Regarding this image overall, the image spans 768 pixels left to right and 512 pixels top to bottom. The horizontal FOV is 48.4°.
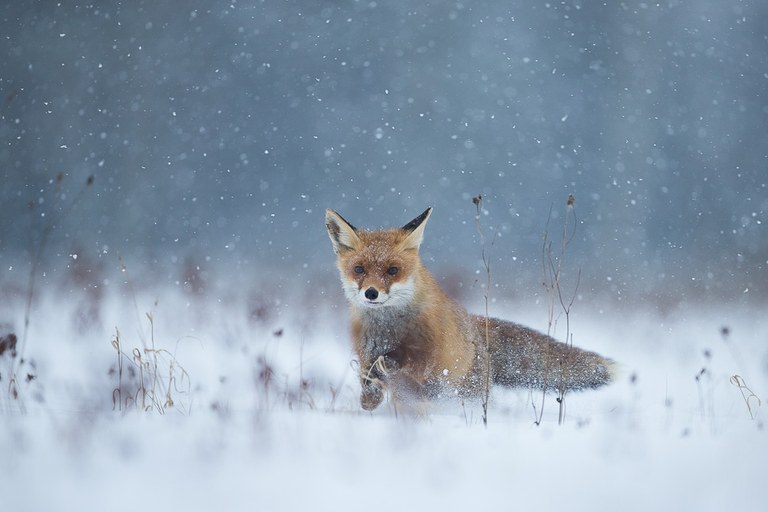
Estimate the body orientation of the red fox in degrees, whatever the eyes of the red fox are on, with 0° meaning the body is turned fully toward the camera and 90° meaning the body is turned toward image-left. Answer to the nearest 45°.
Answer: approximately 45°

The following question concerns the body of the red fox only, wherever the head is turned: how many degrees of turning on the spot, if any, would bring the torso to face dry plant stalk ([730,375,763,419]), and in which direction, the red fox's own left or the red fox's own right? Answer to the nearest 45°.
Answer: approximately 135° to the red fox's own left

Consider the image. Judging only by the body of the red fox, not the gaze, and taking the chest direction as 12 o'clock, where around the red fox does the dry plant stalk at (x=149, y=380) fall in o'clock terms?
The dry plant stalk is roughly at 1 o'clock from the red fox.
